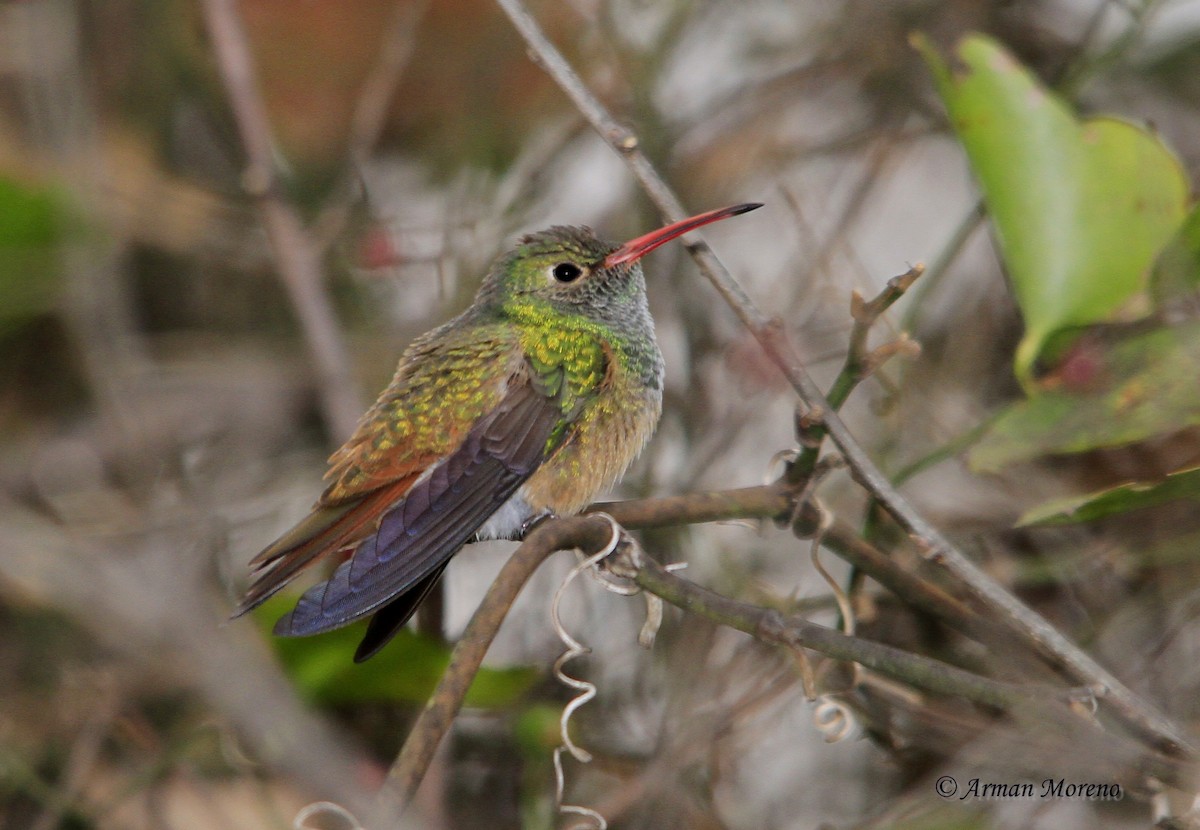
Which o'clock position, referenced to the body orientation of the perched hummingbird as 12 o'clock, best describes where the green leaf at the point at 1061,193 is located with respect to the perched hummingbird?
The green leaf is roughly at 1 o'clock from the perched hummingbird.

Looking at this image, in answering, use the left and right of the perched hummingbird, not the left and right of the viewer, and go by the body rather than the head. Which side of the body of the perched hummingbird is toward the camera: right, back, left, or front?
right

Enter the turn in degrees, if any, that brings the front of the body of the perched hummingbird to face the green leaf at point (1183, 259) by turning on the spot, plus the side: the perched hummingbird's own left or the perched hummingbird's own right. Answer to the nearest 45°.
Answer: approximately 45° to the perched hummingbird's own right

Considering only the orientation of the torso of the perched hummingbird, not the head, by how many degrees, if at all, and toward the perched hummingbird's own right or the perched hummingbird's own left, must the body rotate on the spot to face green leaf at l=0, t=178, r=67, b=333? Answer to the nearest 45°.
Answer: approximately 180°
